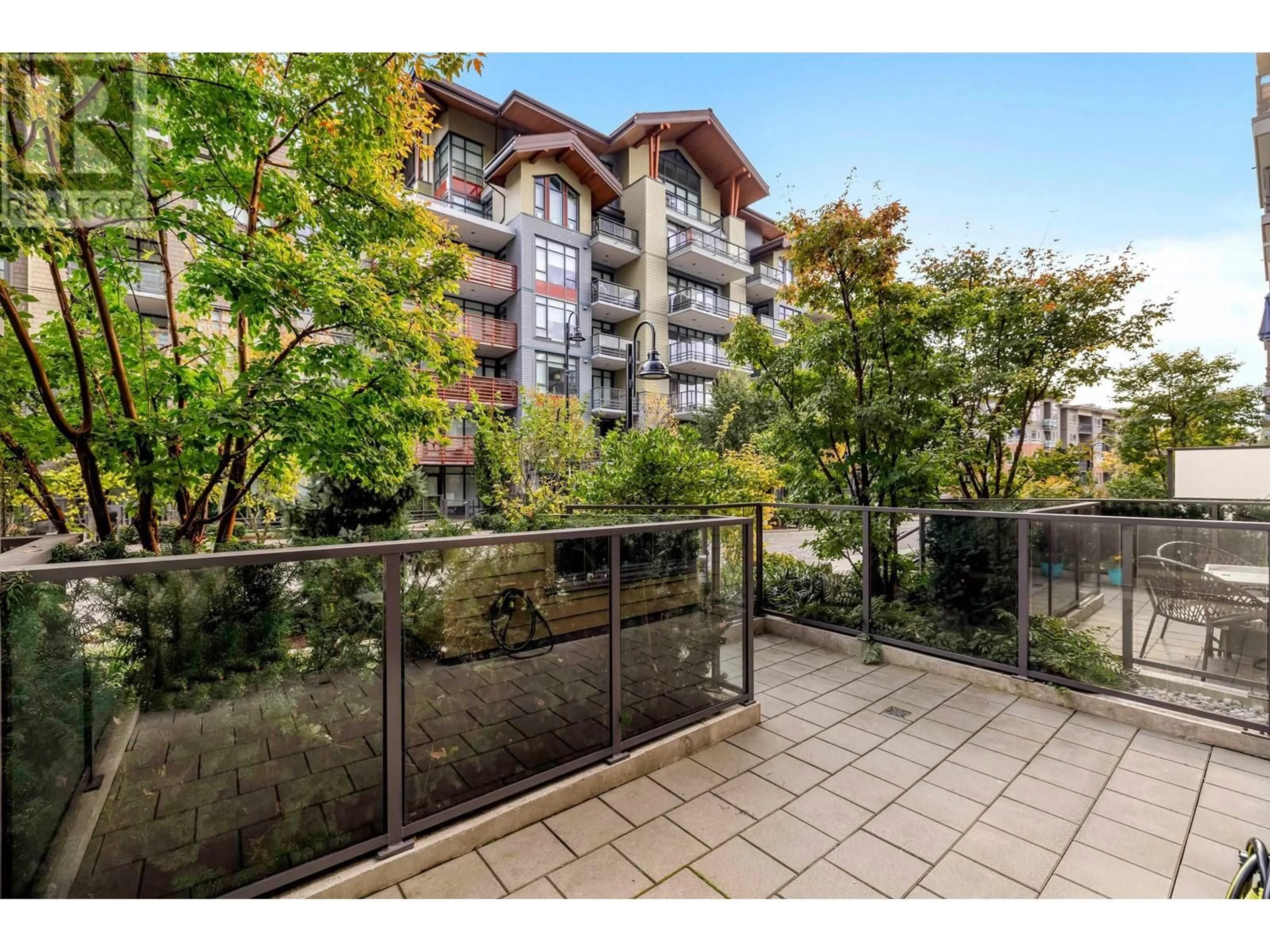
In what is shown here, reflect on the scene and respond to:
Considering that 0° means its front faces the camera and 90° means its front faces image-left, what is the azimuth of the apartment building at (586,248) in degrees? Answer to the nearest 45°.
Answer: approximately 315°

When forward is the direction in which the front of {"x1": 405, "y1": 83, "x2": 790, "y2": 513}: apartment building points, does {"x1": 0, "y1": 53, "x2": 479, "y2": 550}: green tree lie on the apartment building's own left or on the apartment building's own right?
on the apartment building's own right
